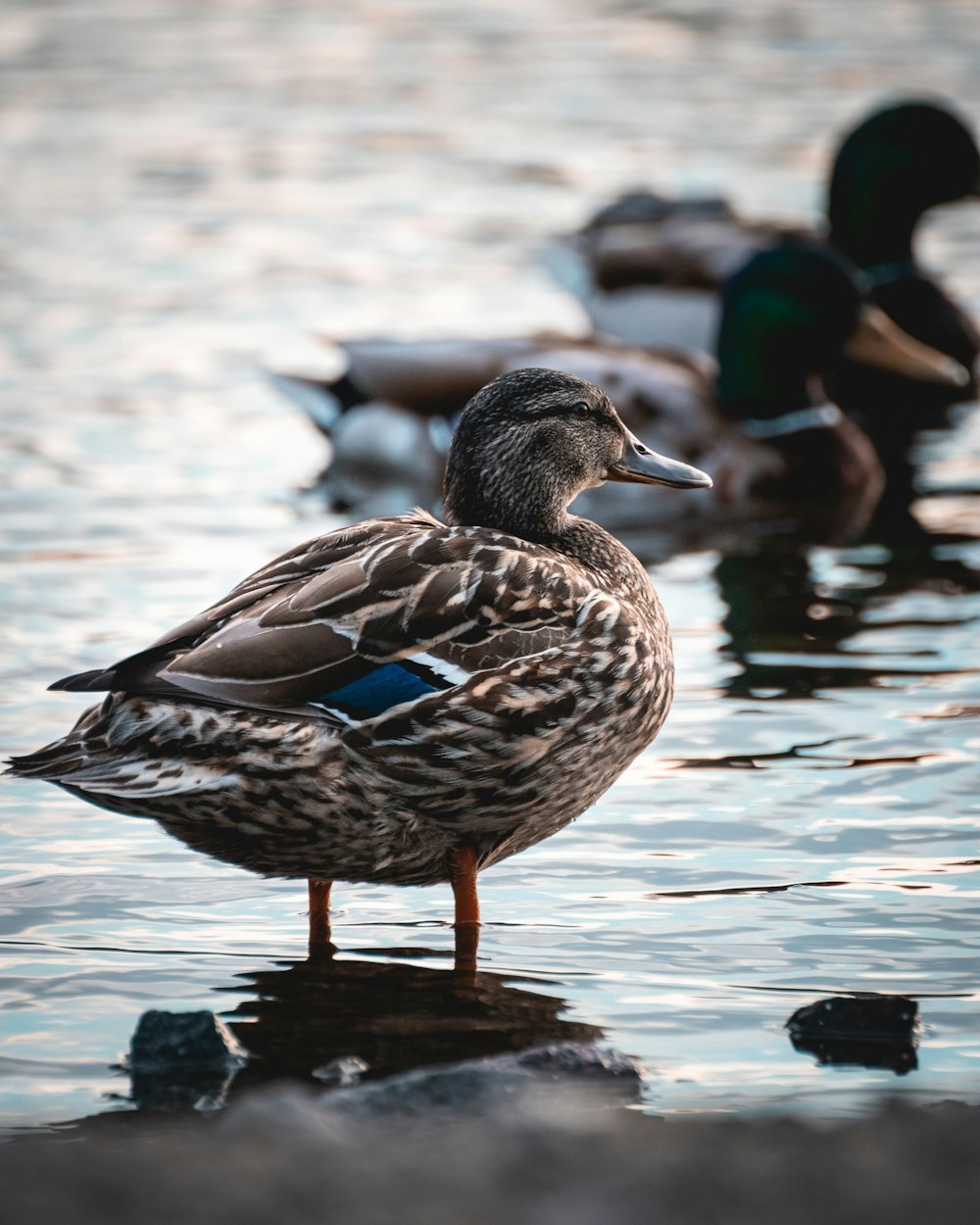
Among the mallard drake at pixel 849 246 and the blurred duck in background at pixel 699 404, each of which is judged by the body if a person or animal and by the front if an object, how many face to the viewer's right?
2

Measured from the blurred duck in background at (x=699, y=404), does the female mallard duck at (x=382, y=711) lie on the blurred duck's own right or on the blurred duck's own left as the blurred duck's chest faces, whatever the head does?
on the blurred duck's own right

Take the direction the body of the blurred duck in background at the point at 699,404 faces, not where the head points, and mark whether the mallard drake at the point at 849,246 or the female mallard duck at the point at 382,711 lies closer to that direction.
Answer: the mallard drake

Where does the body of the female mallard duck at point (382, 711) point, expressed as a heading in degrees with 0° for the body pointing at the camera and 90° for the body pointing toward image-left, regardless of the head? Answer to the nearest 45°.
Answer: approximately 270°

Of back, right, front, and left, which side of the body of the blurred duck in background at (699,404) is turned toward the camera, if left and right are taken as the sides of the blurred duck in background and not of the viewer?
right

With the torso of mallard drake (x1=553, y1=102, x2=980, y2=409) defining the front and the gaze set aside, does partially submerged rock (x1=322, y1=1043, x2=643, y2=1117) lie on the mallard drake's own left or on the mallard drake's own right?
on the mallard drake's own right

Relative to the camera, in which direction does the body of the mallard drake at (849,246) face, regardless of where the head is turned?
to the viewer's right

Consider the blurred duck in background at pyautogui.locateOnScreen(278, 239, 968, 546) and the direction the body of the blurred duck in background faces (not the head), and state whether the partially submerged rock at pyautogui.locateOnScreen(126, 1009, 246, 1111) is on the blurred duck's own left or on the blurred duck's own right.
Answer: on the blurred duck's own right

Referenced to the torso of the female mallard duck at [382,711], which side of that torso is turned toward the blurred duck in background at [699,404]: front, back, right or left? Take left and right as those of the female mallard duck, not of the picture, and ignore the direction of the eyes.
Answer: left
